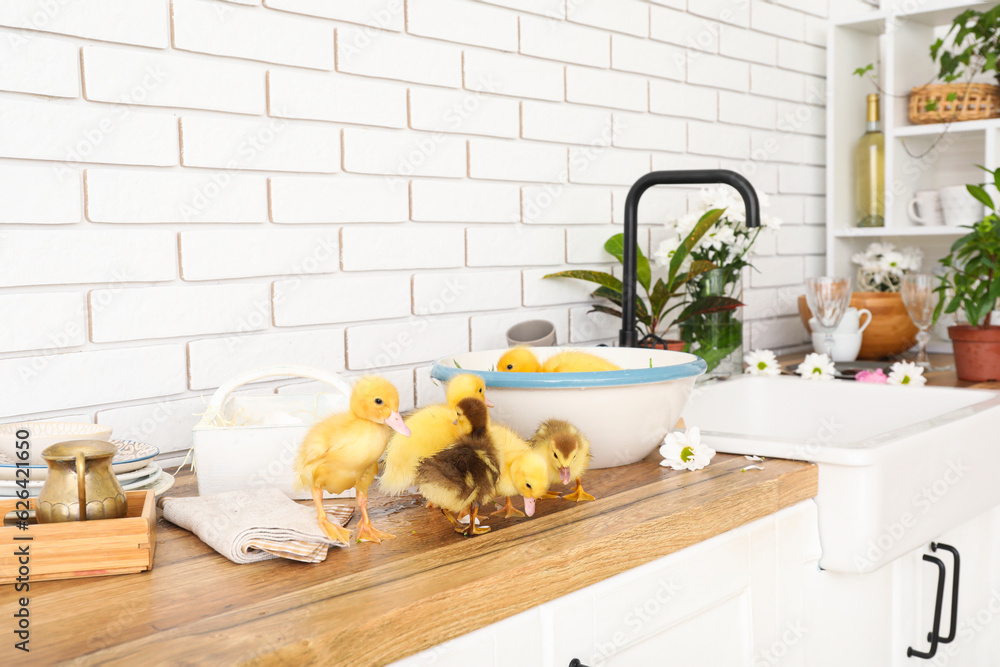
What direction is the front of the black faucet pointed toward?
to the viewer's right

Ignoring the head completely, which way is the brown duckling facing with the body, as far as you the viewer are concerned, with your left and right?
facing away from the viewer and to the right of the viewer

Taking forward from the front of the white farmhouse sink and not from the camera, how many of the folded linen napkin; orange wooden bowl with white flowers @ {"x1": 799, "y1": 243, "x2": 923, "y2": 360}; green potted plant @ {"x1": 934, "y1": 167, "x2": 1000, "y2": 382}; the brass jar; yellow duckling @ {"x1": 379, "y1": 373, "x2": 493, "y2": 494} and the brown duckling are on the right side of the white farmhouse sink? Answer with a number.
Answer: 4

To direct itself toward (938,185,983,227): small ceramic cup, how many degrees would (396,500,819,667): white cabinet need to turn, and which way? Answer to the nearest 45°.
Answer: approximately 90° to its left

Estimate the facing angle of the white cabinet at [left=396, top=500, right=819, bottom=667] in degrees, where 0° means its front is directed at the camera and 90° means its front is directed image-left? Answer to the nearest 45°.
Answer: approximately 315°

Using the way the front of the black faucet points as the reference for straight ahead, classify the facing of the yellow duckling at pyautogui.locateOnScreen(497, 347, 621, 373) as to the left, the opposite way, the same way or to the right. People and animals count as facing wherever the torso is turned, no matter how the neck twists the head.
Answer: the opposite way

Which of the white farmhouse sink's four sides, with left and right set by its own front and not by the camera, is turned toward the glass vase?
back

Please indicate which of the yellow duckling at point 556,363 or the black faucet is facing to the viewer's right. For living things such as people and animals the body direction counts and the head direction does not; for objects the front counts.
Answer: the black faucet

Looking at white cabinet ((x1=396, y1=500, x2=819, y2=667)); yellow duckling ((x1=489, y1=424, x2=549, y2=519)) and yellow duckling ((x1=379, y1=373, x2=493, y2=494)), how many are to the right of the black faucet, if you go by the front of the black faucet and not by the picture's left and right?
3

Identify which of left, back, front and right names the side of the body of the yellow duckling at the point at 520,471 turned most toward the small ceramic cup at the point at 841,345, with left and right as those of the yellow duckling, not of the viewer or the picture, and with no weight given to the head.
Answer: left

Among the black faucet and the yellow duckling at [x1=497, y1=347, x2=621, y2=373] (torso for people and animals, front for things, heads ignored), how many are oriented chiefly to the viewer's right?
1

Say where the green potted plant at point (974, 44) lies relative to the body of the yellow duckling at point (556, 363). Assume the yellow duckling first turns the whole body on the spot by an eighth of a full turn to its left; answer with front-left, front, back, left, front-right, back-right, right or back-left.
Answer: back

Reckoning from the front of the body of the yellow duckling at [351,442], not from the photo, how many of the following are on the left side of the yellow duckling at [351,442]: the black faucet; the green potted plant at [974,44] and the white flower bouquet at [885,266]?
3

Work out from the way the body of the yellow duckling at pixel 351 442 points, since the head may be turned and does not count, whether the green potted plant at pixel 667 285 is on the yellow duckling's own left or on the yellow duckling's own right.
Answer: on the yellow duckling's own left

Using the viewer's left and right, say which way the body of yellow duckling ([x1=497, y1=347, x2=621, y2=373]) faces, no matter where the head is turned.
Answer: facing to the left of the viewer

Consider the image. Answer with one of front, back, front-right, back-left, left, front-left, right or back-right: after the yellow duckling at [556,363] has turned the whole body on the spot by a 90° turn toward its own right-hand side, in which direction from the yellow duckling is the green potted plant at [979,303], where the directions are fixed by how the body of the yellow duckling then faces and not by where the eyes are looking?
front-right
